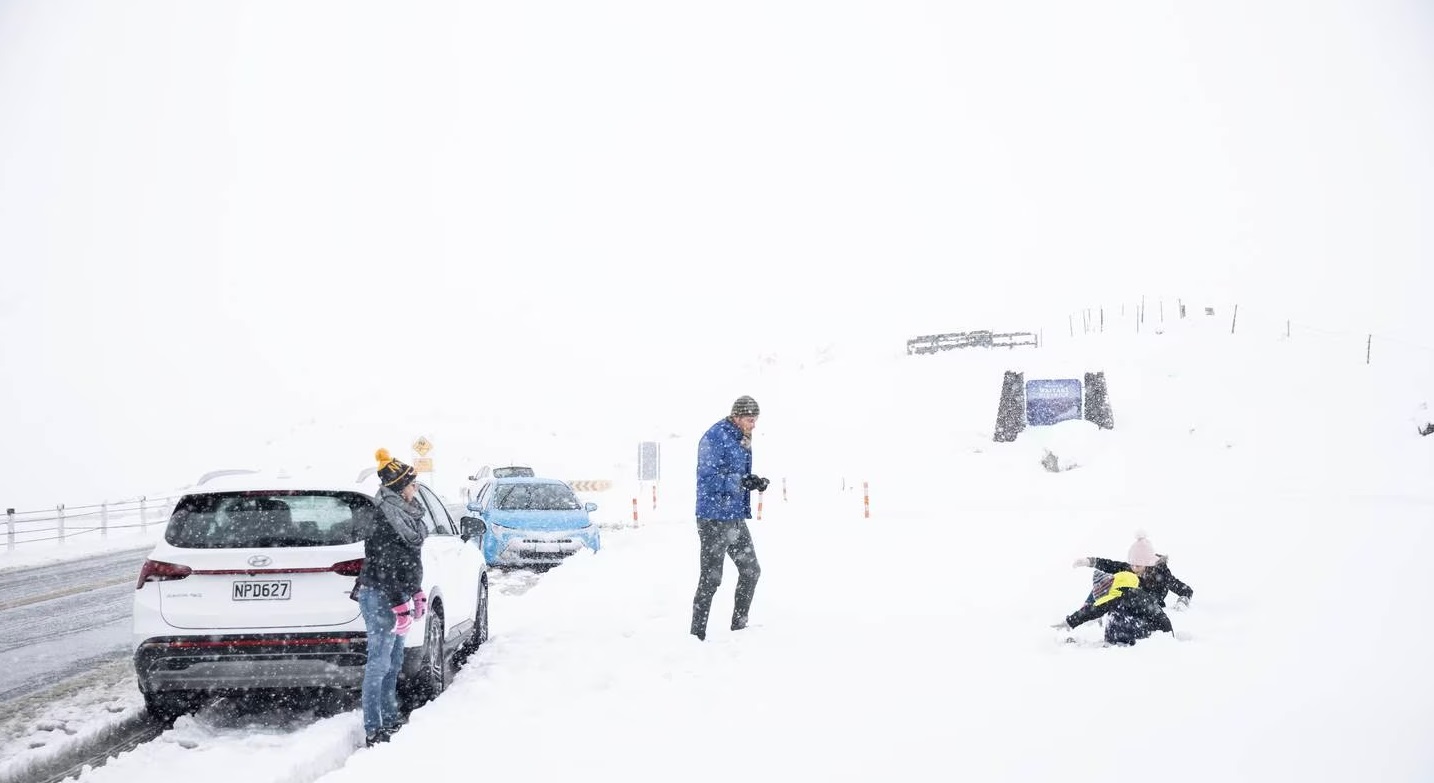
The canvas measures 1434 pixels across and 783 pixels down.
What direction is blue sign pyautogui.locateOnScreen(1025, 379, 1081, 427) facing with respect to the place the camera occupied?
facing the viewer

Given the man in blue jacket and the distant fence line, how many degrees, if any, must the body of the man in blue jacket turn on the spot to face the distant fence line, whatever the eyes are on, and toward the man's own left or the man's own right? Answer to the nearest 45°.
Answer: approximately 45° to the man's own left

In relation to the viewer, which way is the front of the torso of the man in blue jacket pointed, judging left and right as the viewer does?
facing to the right of the viewer

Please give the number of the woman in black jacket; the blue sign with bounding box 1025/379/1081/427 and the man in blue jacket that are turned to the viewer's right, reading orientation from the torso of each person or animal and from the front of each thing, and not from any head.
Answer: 2

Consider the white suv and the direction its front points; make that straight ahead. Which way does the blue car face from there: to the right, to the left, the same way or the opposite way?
the opposite way

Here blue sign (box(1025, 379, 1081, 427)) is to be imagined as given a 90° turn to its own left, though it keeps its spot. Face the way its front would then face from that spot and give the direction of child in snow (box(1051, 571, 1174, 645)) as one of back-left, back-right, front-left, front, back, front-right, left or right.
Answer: right

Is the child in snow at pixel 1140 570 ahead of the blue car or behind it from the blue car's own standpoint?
ahead

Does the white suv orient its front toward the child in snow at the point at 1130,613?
no

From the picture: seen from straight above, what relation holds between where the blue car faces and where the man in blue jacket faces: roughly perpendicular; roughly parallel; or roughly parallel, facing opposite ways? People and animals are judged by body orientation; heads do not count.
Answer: roughly perpendicular

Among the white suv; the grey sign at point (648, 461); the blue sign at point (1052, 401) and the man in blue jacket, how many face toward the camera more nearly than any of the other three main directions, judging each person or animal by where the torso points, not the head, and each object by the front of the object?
2

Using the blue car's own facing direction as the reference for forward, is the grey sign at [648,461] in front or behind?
behind

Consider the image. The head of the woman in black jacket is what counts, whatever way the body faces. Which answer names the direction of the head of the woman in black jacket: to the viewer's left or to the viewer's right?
to the viewer's right

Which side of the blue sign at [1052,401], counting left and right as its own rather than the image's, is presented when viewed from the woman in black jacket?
front

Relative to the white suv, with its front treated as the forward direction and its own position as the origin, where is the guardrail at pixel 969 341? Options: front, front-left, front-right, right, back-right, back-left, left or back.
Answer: front-right

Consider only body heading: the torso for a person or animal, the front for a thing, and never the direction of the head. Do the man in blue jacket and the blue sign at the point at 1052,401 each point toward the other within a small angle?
no

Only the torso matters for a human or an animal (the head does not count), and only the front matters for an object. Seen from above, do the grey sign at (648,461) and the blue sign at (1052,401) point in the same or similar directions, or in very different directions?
same or similar directions

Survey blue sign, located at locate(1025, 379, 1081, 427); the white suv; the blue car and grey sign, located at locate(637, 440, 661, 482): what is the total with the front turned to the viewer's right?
0

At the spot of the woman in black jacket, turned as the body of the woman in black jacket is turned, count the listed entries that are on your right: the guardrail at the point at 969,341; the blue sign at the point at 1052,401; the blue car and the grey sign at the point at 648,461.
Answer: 0

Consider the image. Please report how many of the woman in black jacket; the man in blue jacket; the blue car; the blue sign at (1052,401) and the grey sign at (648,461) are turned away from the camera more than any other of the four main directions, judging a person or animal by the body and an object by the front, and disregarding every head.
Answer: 1

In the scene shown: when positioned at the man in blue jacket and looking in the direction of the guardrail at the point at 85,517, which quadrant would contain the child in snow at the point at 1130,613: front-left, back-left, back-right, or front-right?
back-right

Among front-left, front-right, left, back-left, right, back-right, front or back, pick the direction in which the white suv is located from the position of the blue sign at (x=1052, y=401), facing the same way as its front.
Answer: front
